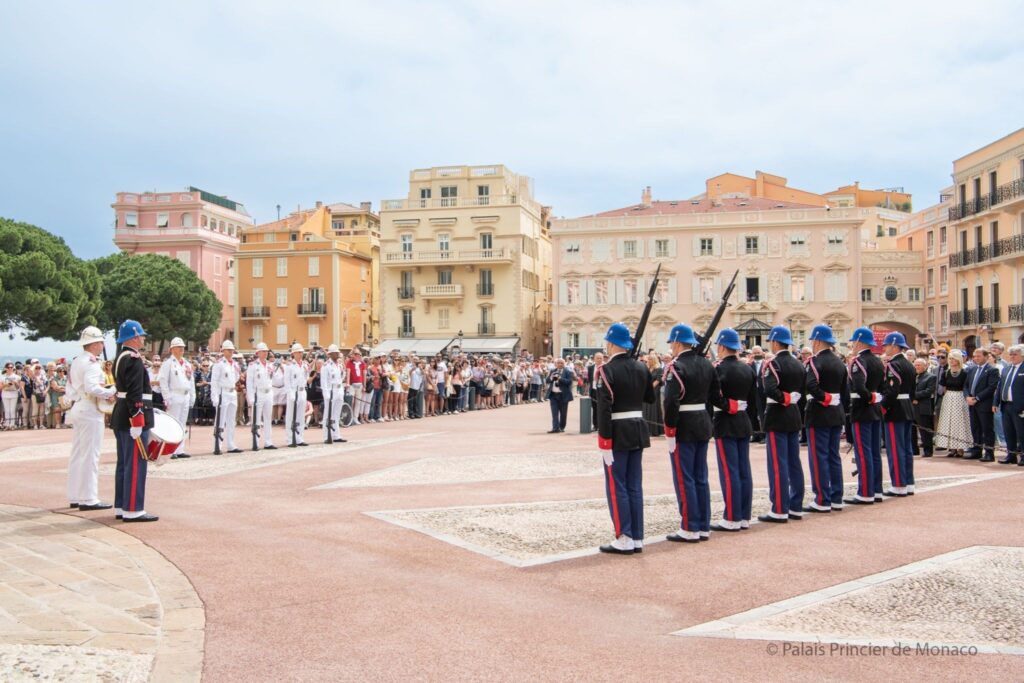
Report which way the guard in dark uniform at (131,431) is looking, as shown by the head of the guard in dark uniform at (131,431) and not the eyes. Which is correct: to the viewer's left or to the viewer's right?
to the viewer's right

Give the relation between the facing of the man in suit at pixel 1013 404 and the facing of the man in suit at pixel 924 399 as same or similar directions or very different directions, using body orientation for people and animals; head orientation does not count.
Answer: same or similar directions

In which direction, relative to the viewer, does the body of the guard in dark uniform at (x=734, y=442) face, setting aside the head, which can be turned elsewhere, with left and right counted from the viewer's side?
facing away from the viewer and to the left of the viewer

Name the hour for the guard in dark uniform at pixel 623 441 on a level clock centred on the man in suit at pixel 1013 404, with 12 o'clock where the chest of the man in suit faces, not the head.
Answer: The guard in dark uniform is roughly at 11 o'clock from the man in suit.

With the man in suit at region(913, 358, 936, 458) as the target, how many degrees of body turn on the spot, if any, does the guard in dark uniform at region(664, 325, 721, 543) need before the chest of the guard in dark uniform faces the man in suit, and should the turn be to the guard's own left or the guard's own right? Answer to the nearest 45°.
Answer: approximately 90° to the guard's own right

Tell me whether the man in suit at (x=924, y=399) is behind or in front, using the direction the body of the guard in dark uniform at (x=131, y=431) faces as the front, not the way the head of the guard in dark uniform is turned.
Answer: in front

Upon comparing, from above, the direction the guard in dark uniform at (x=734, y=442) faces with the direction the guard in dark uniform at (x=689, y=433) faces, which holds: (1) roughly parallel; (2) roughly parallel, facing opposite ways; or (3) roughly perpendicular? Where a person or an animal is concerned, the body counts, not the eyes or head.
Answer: roughly parallel

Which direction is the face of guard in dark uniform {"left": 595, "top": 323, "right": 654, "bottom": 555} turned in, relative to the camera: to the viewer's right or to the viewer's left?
to the viewer's left

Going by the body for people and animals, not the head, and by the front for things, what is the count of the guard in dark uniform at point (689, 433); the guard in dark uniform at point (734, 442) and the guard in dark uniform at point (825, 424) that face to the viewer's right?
0

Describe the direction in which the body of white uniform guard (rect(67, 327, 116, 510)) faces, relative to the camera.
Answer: to the viewer's right

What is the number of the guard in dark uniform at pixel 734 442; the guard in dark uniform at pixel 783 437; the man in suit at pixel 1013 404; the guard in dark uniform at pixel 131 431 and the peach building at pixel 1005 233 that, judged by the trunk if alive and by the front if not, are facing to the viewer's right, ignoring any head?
1

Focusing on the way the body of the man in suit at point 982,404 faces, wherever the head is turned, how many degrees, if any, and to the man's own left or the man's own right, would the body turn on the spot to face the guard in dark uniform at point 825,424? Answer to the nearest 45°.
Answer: approximately 45° to the man's own left

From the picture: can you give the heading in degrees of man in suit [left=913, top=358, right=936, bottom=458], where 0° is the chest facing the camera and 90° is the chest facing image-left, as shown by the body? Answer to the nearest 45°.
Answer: approximately 45°

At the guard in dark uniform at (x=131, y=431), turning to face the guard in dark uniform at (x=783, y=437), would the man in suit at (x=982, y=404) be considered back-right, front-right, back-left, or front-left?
front-left

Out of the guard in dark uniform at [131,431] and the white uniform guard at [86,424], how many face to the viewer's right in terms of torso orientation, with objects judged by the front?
2

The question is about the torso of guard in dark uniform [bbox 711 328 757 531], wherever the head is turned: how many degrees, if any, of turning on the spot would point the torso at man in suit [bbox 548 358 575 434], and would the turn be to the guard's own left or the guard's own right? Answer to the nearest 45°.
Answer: approximately 45° to the guard's own right

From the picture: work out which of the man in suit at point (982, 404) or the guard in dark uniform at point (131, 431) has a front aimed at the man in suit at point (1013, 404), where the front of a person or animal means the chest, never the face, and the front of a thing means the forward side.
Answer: the guard in dark uniform

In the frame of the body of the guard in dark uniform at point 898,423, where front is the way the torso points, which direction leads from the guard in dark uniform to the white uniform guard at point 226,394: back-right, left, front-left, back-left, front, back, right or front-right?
front-left

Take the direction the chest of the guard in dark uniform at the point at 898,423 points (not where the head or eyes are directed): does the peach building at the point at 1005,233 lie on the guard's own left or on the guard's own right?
on the guard's own right

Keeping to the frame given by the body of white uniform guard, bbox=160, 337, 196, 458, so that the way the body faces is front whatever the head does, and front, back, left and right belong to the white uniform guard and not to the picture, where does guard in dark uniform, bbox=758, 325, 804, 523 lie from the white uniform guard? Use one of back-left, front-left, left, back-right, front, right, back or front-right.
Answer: front

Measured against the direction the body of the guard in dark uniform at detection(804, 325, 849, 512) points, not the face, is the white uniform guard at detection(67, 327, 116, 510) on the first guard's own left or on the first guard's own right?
on the first guard's own left

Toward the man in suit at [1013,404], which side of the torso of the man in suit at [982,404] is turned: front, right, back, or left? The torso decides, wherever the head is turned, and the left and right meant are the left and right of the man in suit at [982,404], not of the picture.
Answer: left
